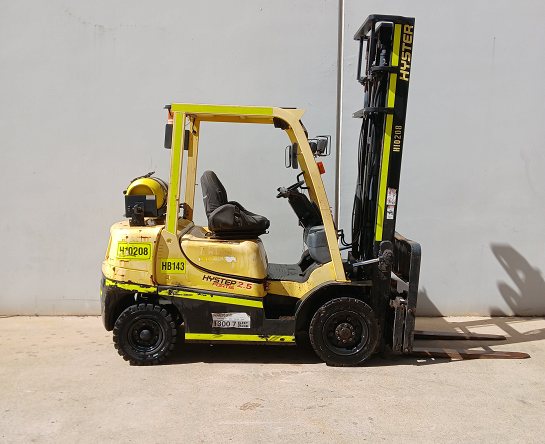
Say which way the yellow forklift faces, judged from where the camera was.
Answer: facing to the right of the viewer
